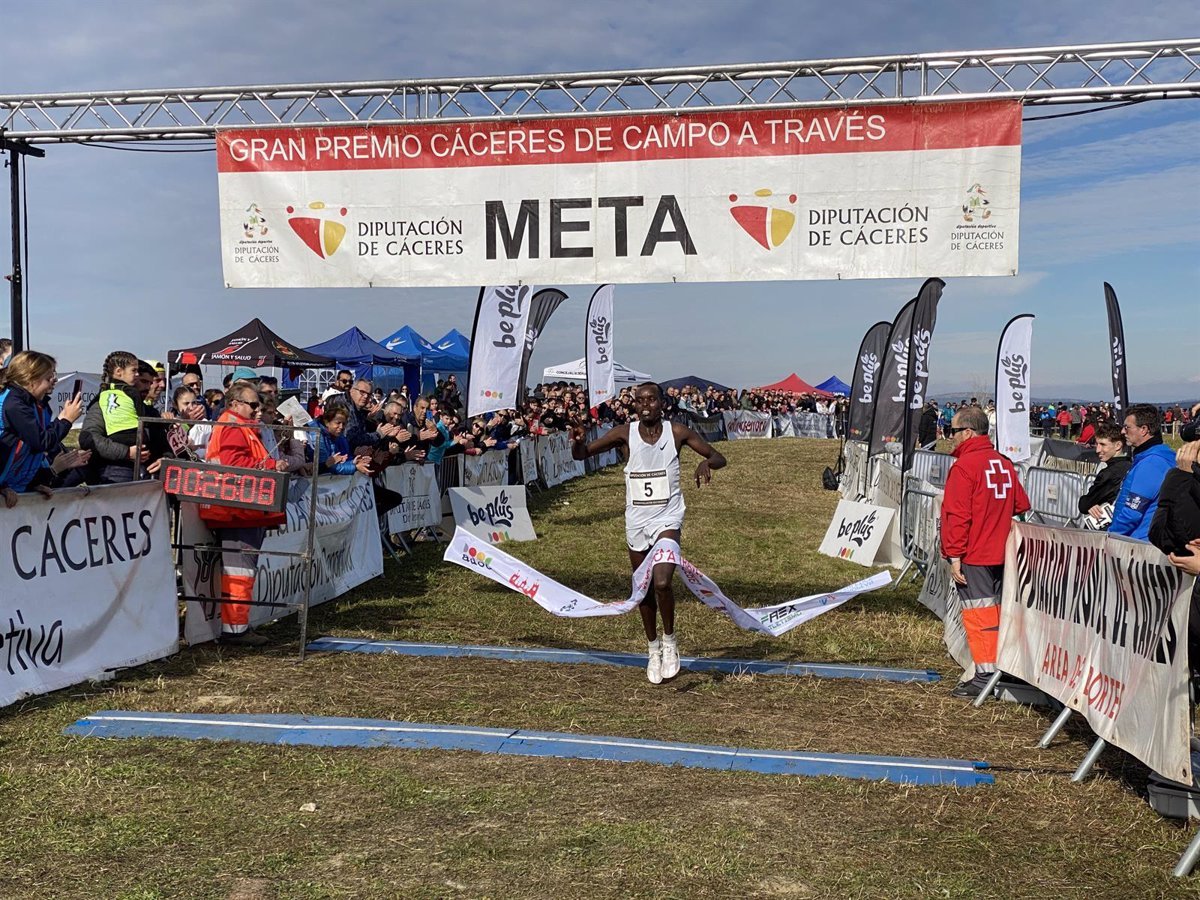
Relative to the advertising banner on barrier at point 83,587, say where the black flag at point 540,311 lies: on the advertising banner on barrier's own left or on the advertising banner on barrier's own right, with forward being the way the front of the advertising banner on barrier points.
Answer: on the advertising banner on barrier's own left

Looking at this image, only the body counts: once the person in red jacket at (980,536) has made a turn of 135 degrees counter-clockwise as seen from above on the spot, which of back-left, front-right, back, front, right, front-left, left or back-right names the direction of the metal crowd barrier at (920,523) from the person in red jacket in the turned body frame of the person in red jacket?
back

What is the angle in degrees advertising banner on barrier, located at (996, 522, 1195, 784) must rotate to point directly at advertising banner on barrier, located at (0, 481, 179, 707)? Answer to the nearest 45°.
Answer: approximately 45° to its right

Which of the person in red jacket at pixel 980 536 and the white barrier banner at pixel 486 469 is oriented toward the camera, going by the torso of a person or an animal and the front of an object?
the white barrier banner

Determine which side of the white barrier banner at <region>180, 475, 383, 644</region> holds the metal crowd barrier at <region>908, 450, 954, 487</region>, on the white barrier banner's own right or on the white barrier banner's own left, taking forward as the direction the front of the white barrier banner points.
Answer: on the white barrier banner's own left

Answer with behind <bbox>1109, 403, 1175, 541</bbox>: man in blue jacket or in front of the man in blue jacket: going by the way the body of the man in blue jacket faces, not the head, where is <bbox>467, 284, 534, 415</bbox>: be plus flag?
in front

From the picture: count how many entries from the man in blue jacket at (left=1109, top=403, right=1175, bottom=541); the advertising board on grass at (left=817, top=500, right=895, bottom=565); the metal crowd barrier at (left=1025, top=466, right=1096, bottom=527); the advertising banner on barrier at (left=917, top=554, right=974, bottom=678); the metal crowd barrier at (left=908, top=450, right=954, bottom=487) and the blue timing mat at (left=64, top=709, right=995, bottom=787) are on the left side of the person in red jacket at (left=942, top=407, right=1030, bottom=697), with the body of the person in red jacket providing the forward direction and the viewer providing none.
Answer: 1

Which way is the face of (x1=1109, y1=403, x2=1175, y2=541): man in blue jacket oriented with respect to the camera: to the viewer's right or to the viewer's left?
to the viewer's left

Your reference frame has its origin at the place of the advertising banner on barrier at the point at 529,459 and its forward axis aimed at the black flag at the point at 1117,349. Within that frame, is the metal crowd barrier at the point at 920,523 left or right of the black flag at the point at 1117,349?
right

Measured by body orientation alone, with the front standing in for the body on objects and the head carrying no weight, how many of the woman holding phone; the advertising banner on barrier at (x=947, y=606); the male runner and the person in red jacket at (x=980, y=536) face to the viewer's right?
1

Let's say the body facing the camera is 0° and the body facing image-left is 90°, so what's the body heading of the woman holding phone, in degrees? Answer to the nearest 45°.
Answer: approximately 270°

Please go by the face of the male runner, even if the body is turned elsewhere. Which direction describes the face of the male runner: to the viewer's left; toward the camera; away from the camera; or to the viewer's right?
toward the camera

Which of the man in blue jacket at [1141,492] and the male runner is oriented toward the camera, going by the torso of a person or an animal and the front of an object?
the male runner

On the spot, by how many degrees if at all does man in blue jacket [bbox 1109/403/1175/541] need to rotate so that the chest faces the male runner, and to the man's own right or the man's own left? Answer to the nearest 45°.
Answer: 0° — they already face them

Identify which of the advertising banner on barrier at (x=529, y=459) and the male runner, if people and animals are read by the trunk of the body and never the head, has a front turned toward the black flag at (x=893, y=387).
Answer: the advertising banner on barrier

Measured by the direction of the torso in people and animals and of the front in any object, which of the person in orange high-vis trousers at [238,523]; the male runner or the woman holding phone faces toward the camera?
the male runner

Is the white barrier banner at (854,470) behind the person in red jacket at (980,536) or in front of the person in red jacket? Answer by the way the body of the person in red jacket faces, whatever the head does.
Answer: in front

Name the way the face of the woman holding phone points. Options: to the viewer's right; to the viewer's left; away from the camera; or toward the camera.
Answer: to the viewer's right
